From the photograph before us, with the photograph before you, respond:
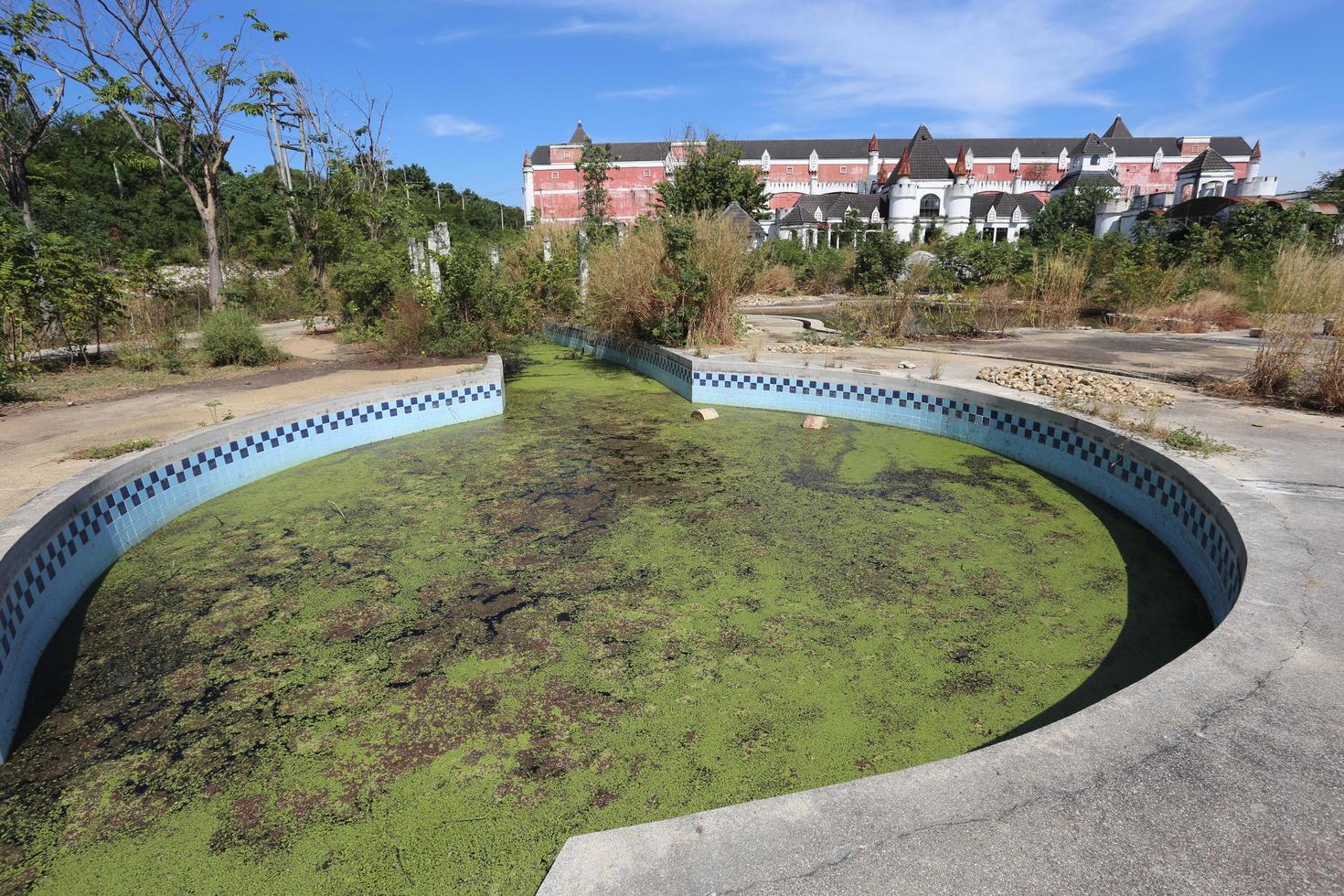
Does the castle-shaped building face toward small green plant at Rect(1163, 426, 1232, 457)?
yes

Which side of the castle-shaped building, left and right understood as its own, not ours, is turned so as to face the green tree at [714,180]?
front

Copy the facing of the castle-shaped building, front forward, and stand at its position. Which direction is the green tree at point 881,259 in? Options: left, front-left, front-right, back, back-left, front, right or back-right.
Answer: front

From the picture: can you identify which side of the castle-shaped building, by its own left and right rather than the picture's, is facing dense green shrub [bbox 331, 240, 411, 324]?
front

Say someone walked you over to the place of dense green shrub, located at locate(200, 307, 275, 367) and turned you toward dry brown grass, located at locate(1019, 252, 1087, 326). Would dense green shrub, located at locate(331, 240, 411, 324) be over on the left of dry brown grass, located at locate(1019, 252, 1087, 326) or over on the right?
left

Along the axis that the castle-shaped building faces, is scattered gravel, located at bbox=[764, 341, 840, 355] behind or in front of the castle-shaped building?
in front

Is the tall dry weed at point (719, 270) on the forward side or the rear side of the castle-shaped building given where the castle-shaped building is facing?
on the forward side

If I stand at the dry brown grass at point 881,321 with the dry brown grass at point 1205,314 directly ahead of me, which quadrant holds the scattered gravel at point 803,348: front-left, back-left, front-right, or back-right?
back-right

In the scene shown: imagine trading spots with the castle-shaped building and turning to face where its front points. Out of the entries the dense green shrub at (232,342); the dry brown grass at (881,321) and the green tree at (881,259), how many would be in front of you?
3

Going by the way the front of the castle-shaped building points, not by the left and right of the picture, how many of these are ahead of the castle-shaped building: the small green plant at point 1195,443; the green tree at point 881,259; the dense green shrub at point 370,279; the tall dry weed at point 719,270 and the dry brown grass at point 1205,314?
5

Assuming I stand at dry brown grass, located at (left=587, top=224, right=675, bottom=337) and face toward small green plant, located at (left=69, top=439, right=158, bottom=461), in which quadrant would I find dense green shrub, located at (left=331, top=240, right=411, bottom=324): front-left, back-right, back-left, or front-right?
front-right

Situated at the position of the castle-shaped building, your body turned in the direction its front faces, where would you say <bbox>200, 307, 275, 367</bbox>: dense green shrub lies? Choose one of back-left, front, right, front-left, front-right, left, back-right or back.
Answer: front

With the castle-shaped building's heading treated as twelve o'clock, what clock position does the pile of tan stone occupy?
The pile of tan stone is roughly at 12 o'clock from the castle-shaped building.

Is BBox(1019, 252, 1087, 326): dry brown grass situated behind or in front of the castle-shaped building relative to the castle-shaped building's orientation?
in front

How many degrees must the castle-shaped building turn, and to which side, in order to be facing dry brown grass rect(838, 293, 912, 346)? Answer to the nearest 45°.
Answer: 0° — it already faces it

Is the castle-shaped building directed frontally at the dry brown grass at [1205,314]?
yes

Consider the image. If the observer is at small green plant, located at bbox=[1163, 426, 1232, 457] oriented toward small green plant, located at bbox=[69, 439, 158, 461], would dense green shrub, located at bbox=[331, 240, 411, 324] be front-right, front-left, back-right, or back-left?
front-right

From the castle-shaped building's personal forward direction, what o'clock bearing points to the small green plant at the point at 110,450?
The small green plant is roughly at 12 o'clock from the castle-shaped building.

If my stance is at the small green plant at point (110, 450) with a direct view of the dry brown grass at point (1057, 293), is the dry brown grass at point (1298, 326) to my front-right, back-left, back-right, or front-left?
front-right

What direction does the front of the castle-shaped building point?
toward the camera

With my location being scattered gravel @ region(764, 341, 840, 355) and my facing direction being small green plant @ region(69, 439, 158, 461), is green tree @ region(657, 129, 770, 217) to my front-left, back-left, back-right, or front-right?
back-right

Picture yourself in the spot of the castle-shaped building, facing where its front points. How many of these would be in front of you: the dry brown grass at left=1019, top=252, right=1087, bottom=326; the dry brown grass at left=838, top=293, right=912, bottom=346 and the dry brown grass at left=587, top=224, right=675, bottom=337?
3

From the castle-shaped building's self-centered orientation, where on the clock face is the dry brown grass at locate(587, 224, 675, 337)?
The dry brown grass is roughly at 12 o'clock from the castle-shaped building.
